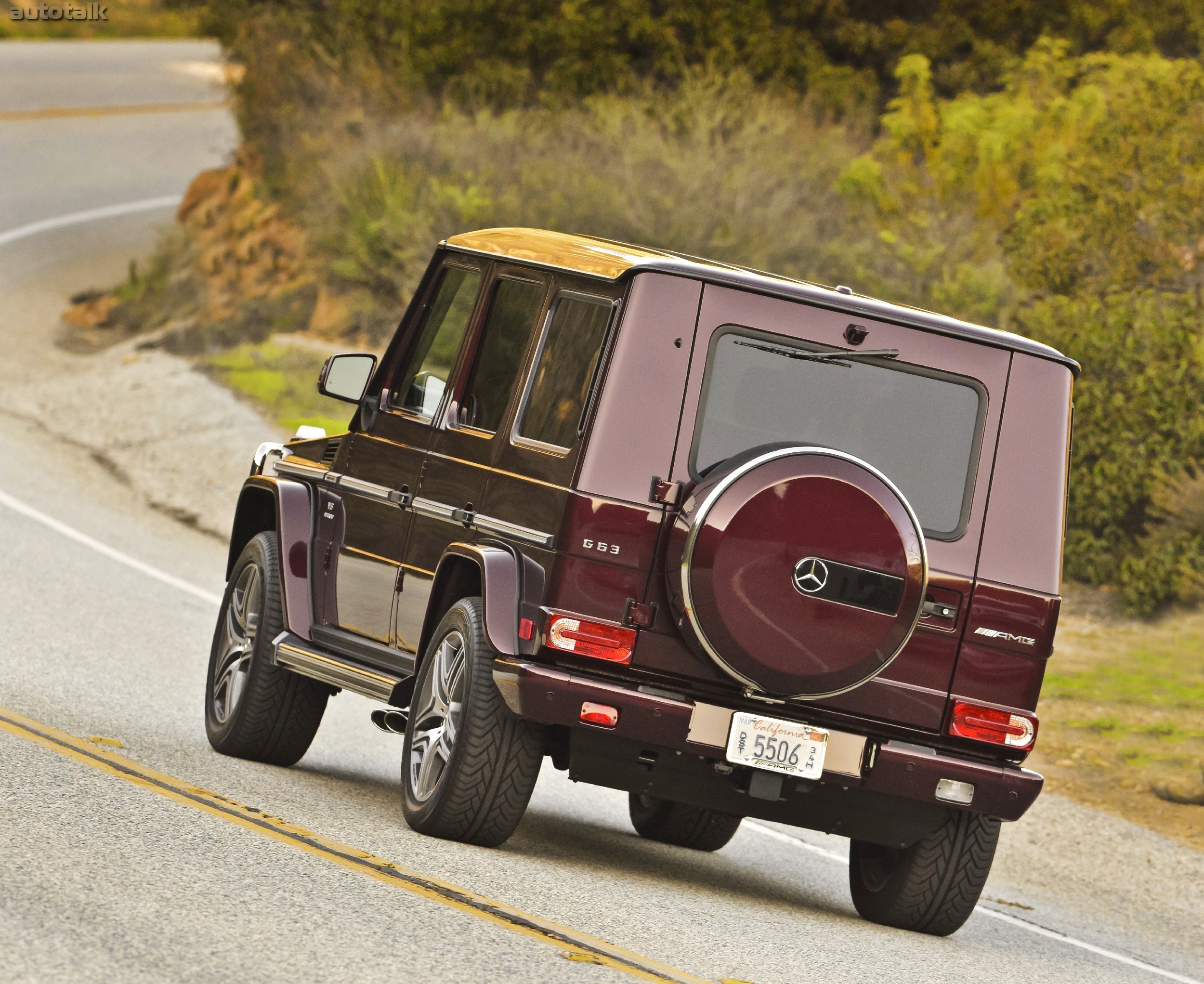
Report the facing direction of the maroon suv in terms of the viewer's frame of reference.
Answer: facing away from the viewer and to the left of the viewer
